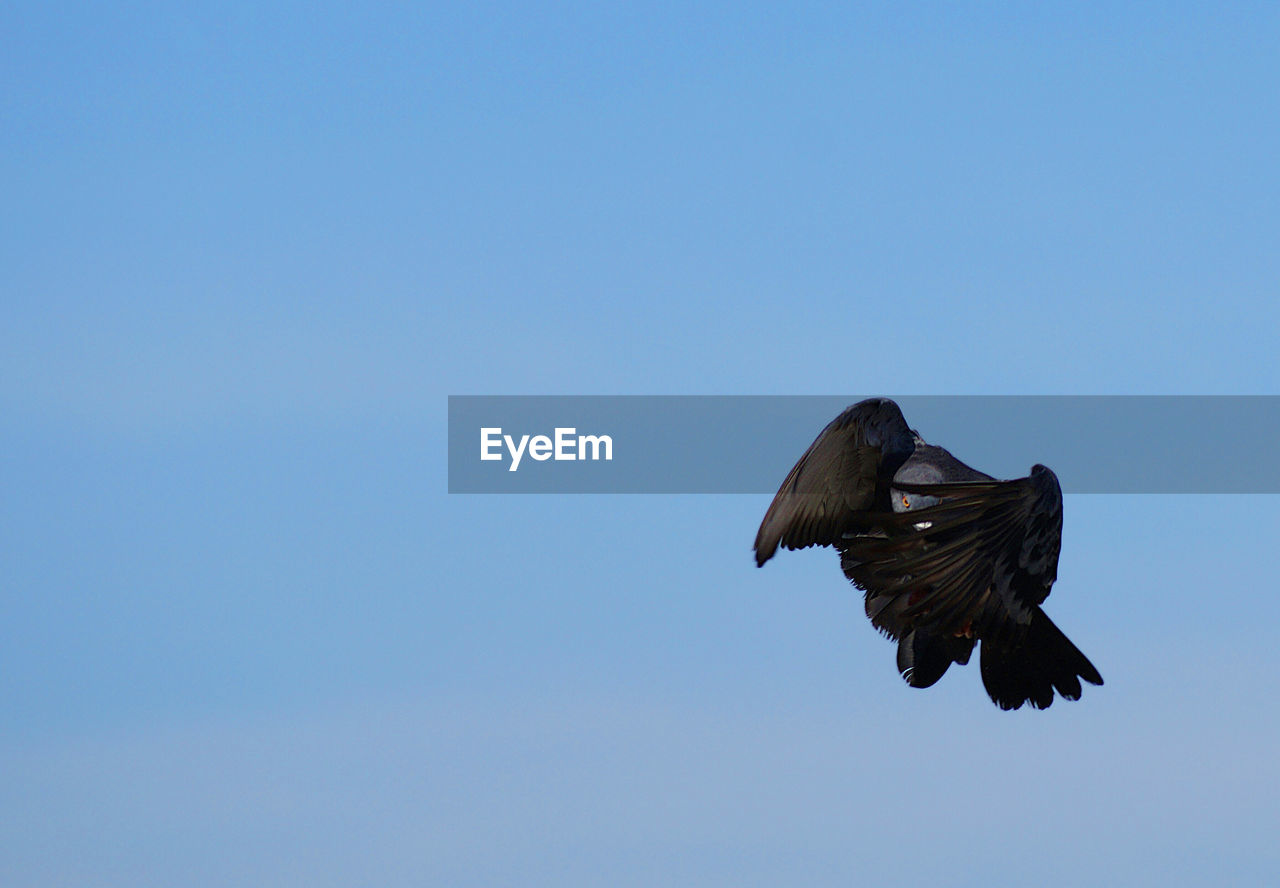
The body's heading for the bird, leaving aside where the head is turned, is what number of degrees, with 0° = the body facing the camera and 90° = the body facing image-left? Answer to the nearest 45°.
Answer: approximately 45°
